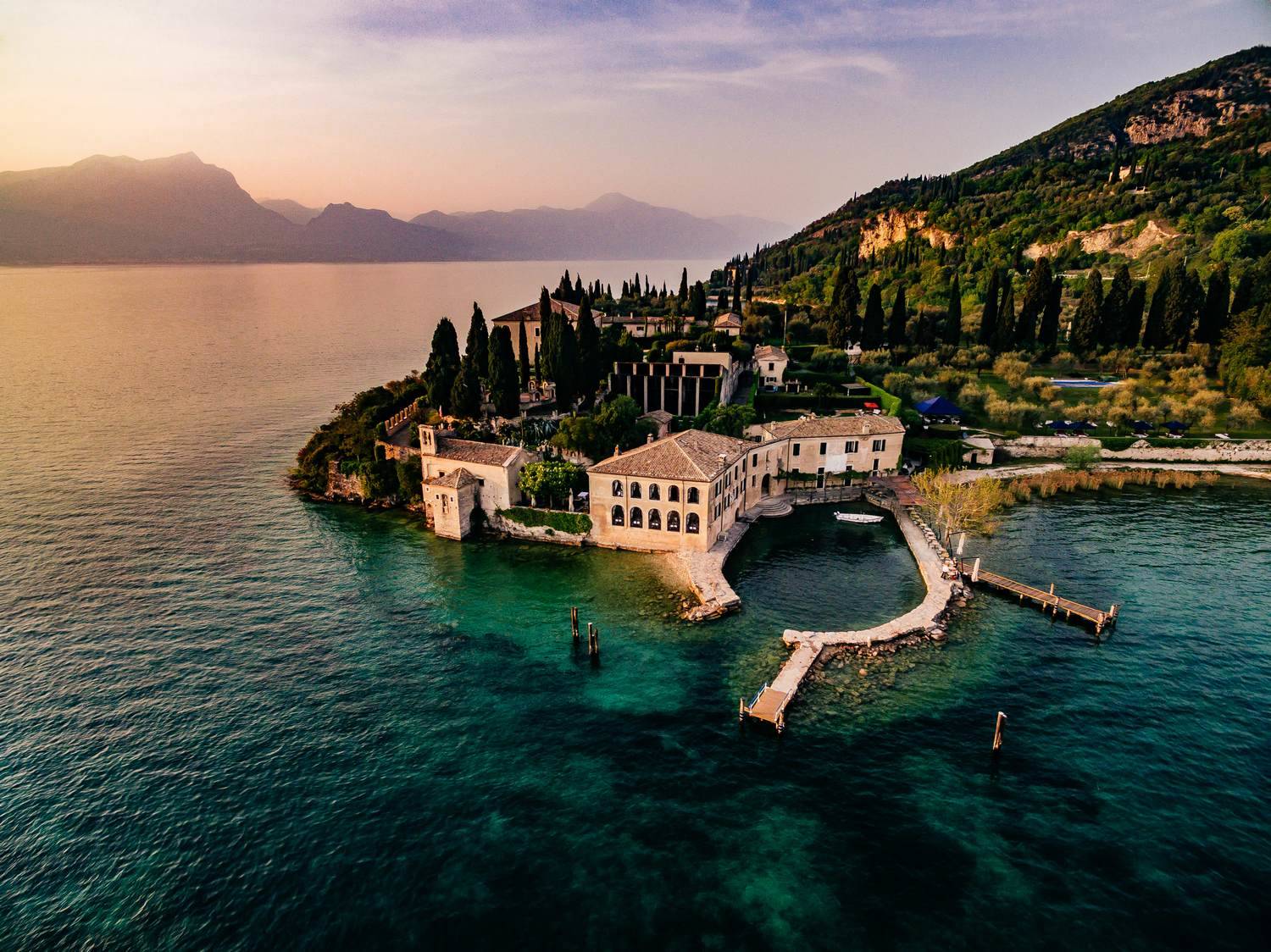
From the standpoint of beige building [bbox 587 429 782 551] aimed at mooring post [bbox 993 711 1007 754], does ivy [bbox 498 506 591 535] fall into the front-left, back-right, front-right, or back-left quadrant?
back-right

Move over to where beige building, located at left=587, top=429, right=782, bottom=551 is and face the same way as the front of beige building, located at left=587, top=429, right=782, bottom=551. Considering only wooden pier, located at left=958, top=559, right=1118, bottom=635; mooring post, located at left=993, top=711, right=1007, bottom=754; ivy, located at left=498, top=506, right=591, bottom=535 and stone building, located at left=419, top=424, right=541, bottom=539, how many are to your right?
2

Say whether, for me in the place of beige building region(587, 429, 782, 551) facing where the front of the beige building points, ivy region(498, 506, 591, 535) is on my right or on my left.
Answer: on my right

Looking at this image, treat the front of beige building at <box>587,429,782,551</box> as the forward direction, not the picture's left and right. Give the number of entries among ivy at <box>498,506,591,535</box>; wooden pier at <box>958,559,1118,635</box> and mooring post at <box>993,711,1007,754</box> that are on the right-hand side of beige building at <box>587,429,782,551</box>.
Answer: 1

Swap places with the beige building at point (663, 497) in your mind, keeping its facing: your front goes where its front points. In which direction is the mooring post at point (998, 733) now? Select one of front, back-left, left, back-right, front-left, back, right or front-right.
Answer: front-left

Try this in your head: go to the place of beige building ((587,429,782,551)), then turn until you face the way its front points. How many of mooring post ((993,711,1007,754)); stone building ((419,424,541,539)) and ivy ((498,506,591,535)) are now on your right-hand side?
2

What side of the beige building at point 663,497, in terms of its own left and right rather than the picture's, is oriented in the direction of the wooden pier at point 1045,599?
left

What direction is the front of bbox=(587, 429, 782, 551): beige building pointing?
toward the camera

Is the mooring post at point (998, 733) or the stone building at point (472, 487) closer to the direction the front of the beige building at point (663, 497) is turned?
the mooring post

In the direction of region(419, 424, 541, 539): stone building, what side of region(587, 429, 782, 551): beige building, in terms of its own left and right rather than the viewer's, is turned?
right
